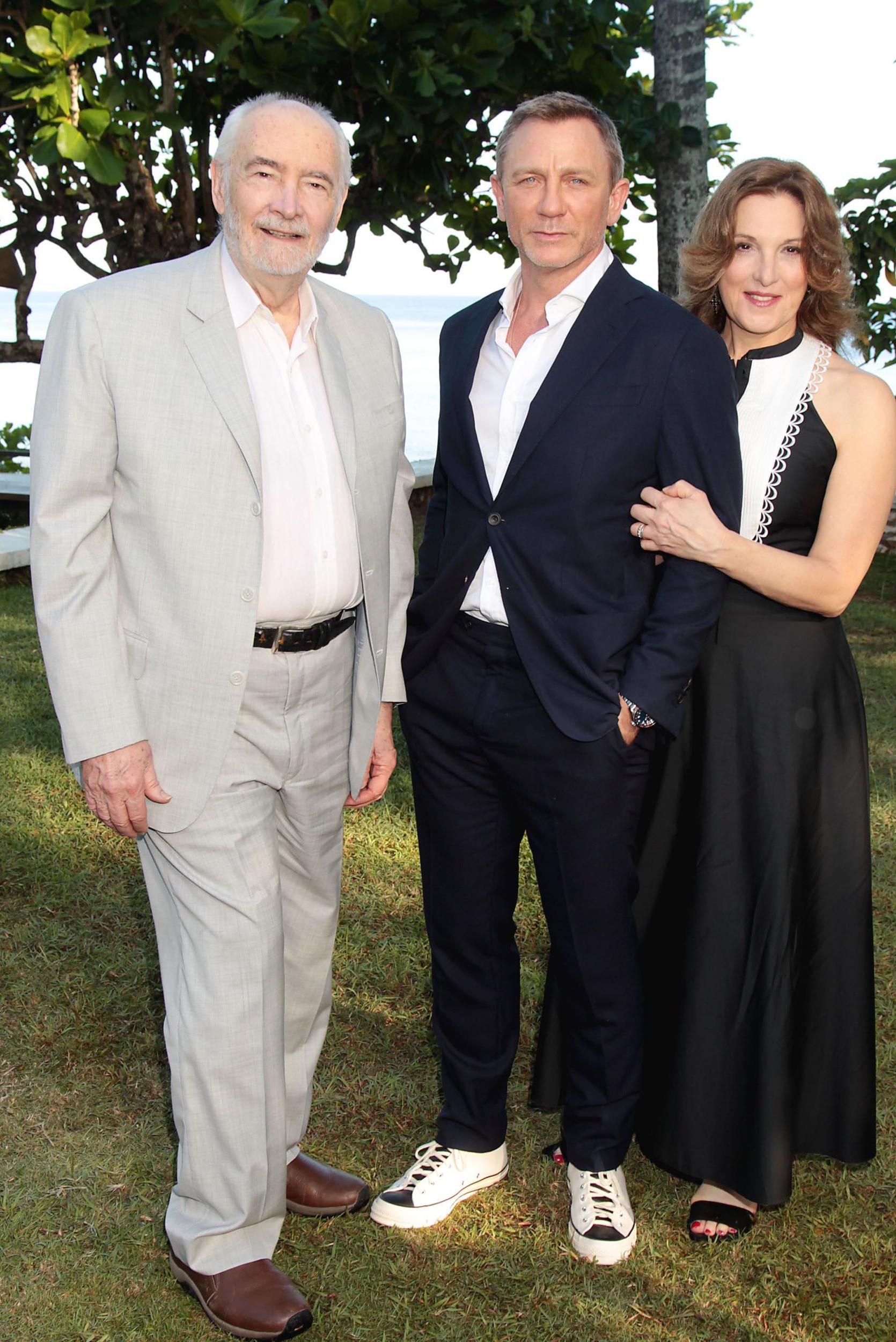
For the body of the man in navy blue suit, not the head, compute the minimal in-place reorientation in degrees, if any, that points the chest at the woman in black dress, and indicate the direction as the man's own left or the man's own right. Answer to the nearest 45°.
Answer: approximately 135° to the man's own left

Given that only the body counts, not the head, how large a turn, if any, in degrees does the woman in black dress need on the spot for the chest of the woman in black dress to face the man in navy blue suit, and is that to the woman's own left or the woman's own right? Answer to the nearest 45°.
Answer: approximately 45° to the woman's own right

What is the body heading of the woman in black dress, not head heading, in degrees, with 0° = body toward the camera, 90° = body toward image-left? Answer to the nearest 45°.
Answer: approximately 45°

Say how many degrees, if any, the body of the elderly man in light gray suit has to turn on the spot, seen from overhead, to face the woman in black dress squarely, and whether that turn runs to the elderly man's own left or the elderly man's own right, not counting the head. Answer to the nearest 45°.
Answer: approximately 45° to the elderly man's own left

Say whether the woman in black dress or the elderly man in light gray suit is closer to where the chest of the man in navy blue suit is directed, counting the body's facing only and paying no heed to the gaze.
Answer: the elderly man in light gray suit
